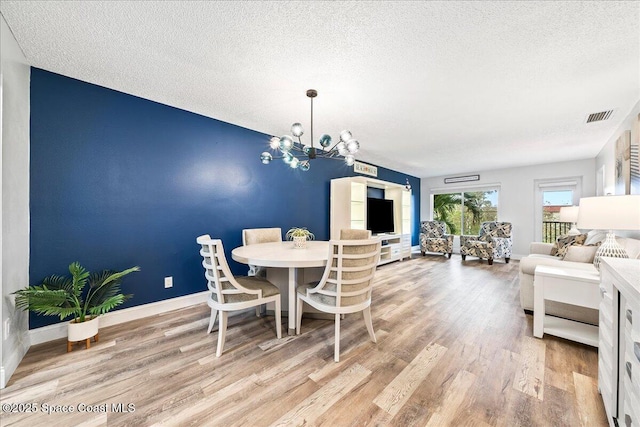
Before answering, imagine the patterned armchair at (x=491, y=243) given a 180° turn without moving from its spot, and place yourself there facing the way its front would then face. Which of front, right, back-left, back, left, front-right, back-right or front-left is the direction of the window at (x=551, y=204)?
front

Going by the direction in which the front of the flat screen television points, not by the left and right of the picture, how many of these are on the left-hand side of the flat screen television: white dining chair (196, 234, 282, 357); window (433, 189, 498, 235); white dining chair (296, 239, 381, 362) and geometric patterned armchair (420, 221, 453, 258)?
2

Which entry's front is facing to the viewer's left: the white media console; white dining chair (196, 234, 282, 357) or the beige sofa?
the beige sofa

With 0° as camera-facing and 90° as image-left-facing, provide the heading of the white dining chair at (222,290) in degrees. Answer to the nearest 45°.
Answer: approximately 225°

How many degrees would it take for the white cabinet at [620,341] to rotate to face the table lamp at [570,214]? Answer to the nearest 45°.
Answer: approximately 90° to its right

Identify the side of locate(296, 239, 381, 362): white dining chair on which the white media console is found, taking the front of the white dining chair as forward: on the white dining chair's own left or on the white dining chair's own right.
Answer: on the white dining chair's own right

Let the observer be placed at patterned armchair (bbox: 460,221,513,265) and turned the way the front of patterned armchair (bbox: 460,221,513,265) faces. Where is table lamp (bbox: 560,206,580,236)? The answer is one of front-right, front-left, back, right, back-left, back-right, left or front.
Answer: left

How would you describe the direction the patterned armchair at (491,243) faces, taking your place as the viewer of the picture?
facing the viewer and to the left of the viewer

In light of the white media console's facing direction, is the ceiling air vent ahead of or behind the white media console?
ahead

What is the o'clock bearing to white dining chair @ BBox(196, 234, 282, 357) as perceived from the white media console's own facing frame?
The white dining chair is roughly at 2 o'clock from the white media console.

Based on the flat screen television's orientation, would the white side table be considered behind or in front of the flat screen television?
in front

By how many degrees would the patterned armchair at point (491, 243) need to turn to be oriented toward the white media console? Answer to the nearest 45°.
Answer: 0° — it already faces it

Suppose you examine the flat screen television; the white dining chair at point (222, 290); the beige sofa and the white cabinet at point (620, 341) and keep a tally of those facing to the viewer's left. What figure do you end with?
2

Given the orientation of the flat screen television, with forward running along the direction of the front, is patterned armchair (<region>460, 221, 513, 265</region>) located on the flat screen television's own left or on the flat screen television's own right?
on the flat screen television's own left

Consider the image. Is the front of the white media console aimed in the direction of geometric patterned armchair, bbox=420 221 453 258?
no

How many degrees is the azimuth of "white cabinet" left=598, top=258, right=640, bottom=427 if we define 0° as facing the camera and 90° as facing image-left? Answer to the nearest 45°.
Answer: approximately 90°

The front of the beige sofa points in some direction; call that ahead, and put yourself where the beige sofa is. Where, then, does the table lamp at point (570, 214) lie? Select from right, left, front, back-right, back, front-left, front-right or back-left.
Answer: right

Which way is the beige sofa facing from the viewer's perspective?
to the viewer's left

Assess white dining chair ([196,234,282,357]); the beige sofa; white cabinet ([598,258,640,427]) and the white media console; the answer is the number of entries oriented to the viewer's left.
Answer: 2

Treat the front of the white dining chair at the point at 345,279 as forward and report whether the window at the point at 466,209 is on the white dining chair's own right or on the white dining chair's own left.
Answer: on the white dining chair's own right

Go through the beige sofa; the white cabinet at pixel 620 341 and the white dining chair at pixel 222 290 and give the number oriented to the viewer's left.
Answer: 2

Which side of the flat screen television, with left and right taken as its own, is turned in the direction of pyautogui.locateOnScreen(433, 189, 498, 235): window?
left
